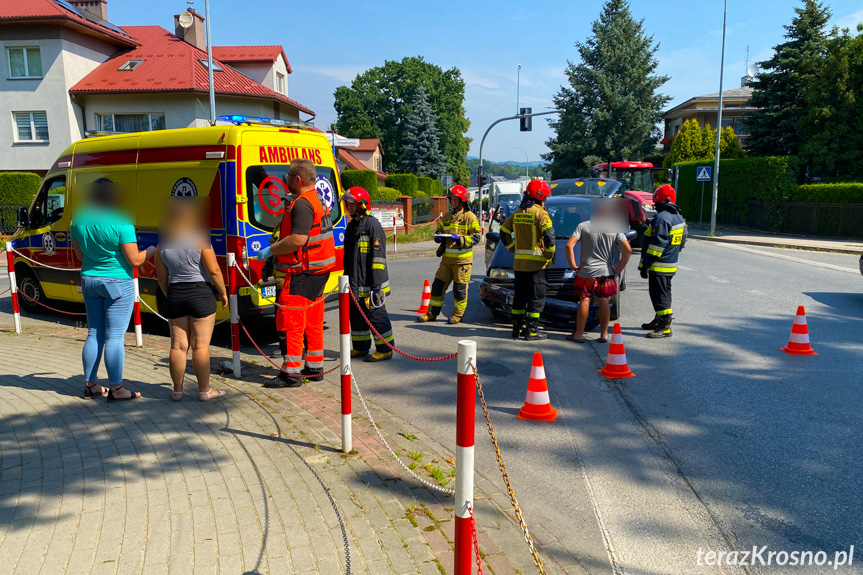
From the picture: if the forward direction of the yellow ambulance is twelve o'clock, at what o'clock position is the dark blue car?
The dark blue car is roughly at 5 o'clock from the yellow ambulance.

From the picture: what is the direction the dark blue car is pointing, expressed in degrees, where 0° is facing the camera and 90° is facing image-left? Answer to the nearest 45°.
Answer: approximately 45°

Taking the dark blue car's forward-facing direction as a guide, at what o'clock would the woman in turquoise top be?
The woman in turquoise top is roughly at 12 o'clock from the dark blue car.

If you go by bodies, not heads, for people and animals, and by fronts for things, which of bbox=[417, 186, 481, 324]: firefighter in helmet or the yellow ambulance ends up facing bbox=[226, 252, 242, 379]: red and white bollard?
the firefighter in helmet

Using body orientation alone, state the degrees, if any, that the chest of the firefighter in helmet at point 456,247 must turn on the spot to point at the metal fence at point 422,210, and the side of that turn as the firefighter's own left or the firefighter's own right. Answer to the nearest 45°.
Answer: approximately 135° to the firefighter's own right

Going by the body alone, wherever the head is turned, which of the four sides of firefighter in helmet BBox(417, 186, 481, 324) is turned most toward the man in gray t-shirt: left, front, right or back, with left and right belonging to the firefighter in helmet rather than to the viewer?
left

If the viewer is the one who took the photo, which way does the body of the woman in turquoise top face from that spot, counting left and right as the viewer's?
facing away from the viewer and to the right of the viewer

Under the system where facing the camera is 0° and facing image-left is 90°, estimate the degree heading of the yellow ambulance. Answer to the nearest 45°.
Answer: approximately 135°

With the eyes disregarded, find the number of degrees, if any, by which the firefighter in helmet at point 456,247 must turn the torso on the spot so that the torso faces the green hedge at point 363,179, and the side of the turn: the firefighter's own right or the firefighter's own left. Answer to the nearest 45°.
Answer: approximately 135° to the firefighter's own right

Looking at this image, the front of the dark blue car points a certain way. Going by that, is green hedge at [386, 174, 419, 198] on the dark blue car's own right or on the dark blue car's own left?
on the dark blue car's own right

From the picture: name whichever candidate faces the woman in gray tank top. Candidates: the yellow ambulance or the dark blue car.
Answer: the dark blue car
